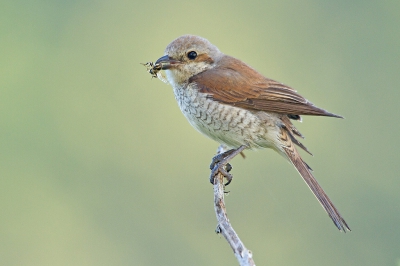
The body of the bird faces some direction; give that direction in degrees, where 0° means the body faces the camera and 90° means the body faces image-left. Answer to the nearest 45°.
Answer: approximately 90°
